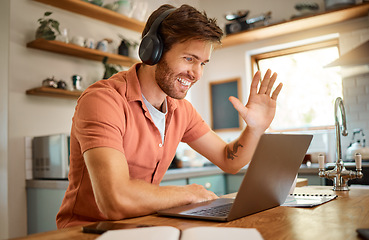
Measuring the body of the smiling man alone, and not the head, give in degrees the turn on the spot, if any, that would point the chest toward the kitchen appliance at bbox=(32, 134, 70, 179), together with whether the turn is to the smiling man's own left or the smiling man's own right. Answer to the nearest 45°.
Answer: approximately 180°

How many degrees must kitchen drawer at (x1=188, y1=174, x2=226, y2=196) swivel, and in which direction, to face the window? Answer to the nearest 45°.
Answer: approximately 135° to its left

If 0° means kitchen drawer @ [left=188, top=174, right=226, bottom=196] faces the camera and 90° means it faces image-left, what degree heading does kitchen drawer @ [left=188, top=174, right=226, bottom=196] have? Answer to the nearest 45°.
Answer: approximately 0°

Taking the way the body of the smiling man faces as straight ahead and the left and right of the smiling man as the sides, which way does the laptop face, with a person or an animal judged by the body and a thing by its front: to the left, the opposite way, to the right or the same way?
the opposite way

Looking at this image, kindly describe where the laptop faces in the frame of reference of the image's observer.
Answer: facing away from the viewer and to the left of the viewer

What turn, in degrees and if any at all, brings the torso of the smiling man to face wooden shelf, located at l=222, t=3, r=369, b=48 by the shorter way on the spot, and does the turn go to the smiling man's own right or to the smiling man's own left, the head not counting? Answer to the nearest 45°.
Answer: approximately 90° to the smiling man's own left

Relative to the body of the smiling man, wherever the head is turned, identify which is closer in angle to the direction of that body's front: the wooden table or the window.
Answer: the wooden table

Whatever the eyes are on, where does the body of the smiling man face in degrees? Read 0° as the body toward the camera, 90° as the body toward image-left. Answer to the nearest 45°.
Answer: approximately 315°

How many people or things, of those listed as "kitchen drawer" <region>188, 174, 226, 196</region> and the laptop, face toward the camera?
1
